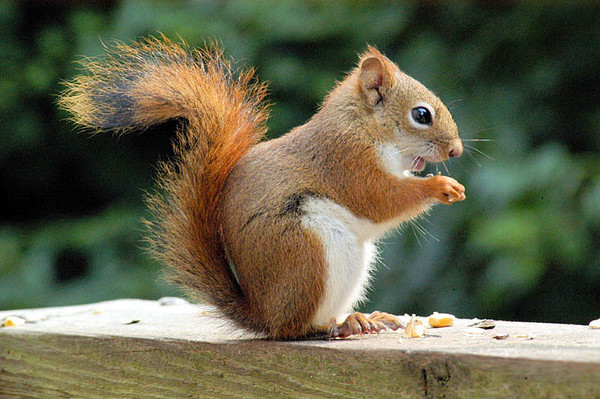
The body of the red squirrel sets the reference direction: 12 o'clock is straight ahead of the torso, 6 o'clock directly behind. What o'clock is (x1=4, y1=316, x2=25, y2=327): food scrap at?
The food scrap is roughly at 7 o'clock from the red squirrel.

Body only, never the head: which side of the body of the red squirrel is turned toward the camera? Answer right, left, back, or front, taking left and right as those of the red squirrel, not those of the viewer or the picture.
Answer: right
